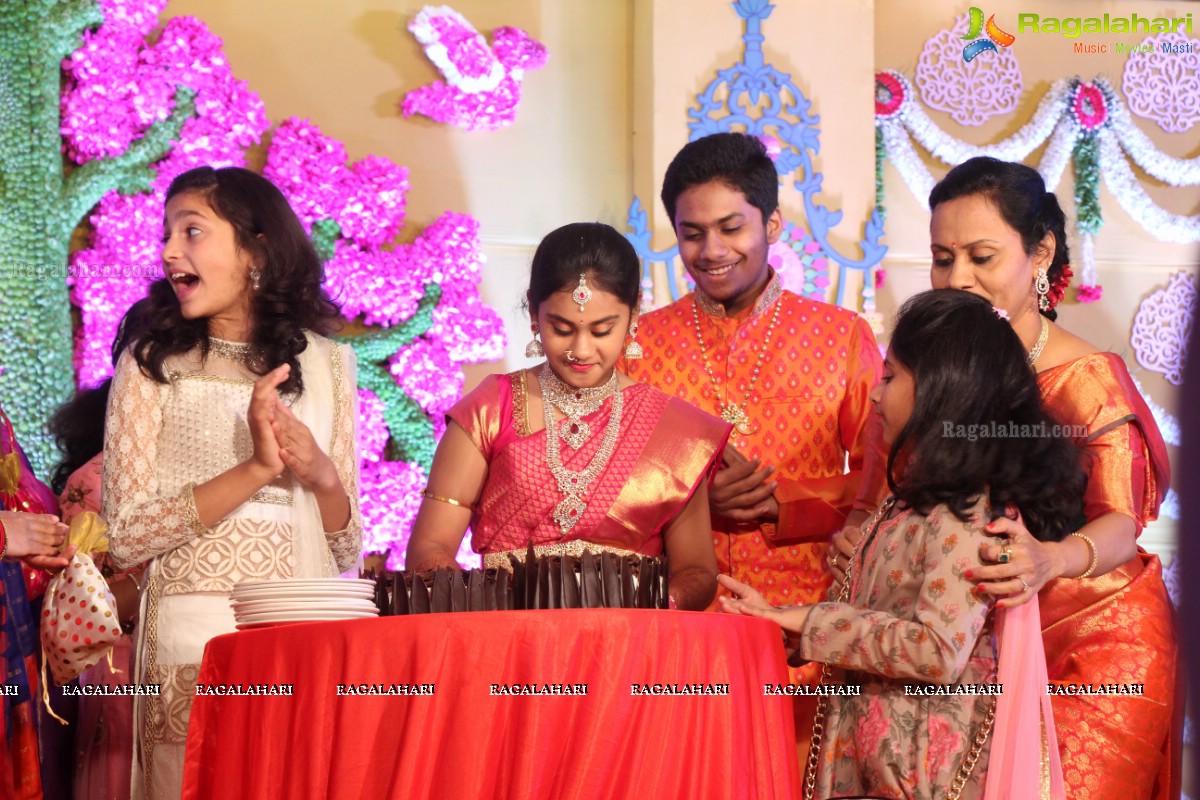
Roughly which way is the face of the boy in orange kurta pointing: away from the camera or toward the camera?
toward the camera

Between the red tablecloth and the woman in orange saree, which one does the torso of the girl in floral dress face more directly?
the red tablecloth

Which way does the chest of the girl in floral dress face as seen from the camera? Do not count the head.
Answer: to the viewer's left

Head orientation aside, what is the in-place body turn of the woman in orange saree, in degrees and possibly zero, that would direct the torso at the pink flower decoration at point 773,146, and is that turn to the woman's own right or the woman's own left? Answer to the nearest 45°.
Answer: approximately 90° to the woman's own right

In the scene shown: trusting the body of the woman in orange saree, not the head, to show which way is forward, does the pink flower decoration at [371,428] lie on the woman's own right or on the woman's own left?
on the woman's own right

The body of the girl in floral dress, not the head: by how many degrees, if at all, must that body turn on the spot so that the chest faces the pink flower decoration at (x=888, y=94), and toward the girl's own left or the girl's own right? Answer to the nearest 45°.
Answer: approximately 90° to the girl's own right

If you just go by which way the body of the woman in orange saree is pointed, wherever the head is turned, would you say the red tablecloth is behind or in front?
in front

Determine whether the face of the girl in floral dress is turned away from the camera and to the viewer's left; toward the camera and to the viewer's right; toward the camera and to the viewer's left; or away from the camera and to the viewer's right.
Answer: away from the camera and to the viewer's left

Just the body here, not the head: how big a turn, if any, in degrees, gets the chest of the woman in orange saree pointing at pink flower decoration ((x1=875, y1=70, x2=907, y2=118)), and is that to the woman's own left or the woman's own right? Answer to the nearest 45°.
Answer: approximately 135° to the woman's own right

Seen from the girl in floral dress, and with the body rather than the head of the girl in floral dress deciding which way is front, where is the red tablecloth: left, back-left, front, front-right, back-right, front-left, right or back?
front-left

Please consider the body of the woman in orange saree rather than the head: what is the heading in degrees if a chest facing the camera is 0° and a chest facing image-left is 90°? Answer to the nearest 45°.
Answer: approximately 45°

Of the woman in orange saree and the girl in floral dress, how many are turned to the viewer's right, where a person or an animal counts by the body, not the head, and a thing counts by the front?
0

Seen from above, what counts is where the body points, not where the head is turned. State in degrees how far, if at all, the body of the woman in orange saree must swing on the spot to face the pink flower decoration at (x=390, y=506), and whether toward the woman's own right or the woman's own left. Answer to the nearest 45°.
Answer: approximately 90° to the woman's own right

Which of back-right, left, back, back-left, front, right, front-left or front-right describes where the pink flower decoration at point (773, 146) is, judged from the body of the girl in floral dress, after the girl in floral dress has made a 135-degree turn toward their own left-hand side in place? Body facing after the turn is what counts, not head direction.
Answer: back-left

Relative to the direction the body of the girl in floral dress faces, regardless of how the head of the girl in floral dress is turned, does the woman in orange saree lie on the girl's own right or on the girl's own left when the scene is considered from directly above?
on the girl's own right
